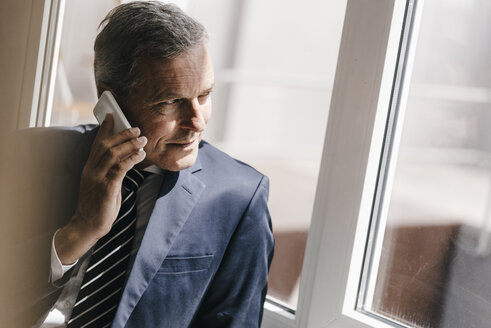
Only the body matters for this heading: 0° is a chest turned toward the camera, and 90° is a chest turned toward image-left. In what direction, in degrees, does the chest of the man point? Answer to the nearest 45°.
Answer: approximately 0°
